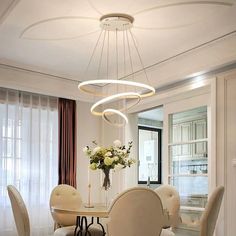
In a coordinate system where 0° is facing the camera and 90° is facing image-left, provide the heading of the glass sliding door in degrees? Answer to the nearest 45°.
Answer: approximately 45°

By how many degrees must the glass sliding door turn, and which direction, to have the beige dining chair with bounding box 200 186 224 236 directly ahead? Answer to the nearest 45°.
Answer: approximately 45° to its left

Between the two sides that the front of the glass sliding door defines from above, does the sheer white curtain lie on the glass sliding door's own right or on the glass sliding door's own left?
on the glass sliding door's own right
